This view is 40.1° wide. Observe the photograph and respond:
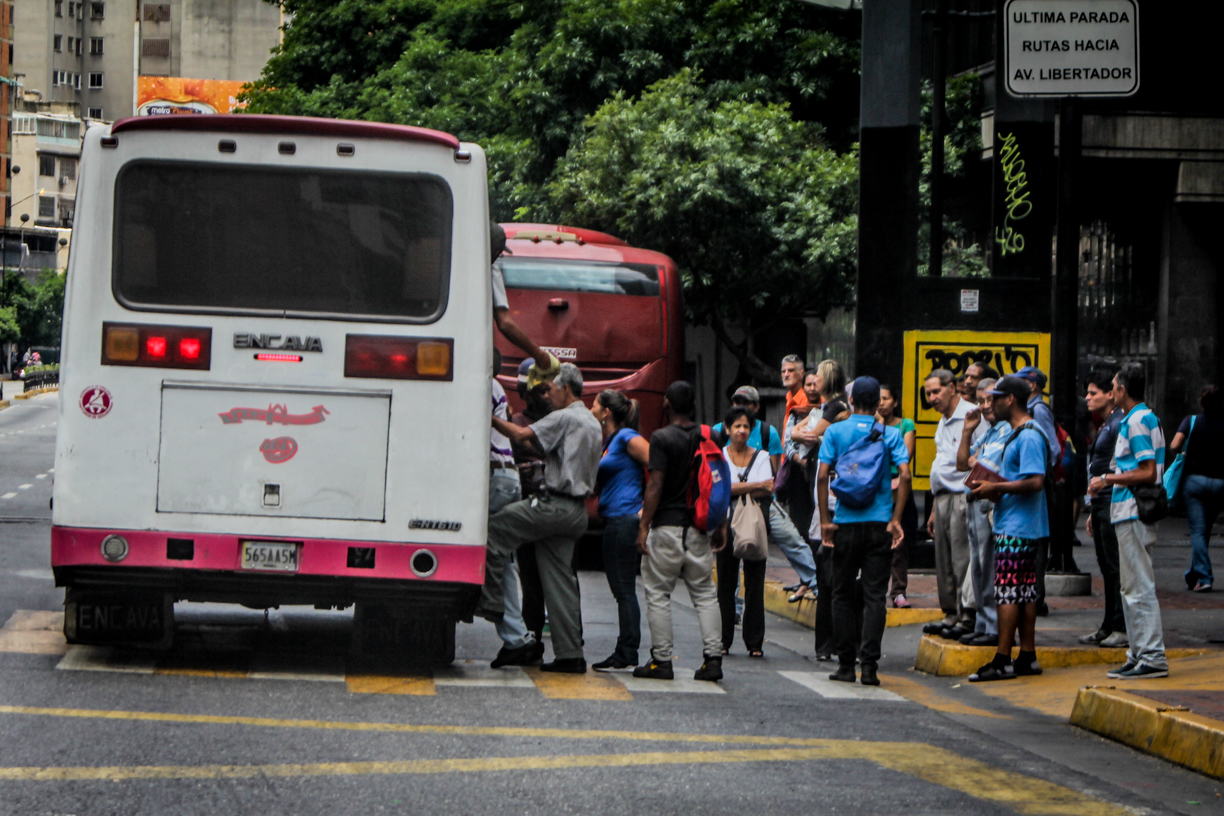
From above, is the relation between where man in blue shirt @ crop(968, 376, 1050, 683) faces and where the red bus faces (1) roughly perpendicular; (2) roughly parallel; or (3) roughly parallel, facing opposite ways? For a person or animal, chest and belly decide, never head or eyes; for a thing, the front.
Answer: roughly perpendicular

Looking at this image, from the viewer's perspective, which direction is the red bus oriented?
away from the camera

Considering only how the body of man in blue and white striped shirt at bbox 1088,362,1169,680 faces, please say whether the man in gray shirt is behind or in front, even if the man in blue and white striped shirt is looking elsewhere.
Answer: in front

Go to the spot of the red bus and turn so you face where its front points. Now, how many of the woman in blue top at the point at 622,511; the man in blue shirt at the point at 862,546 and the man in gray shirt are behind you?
3

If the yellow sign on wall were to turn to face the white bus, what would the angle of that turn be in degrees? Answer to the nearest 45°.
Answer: approximately 45° to its right

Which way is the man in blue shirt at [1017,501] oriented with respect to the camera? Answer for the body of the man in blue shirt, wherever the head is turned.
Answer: to the viewer's left

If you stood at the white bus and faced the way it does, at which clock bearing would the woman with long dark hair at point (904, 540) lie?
The woman with long dark hair is roughly at 2 o'clock from the white bus.

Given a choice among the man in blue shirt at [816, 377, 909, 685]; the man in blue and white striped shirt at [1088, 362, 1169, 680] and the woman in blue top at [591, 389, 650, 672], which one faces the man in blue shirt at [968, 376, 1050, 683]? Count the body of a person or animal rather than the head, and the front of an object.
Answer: the man in blue and white striped shirt

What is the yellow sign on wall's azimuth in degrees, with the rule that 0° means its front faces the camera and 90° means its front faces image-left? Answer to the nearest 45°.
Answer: approximately 0°

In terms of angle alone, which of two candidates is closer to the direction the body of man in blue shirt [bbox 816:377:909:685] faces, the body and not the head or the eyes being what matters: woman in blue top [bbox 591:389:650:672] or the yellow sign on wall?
the yellow sign on wall

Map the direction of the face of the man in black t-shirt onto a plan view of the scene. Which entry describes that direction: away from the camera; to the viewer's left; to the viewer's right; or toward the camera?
away from the camera

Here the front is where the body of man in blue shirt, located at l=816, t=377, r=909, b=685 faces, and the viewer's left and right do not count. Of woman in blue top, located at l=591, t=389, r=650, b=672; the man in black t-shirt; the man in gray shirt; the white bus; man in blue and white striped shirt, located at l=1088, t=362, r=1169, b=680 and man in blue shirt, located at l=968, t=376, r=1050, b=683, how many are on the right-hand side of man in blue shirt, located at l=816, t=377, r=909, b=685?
2

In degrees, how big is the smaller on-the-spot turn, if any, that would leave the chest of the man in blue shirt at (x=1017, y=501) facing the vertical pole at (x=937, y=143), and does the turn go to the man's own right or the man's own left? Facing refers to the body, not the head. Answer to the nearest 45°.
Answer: approximately 90° to the man's own right

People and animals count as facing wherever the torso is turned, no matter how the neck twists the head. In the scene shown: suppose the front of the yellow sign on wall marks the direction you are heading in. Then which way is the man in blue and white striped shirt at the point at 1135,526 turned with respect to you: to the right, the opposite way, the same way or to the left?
to the right

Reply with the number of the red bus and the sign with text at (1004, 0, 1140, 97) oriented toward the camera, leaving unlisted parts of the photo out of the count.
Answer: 1

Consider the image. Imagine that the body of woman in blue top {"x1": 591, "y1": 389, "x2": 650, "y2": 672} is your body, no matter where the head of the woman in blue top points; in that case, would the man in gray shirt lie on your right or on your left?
on your left
